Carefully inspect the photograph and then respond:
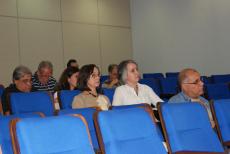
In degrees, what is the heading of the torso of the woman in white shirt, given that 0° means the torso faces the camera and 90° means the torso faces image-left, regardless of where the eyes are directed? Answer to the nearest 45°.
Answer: approximately 315°

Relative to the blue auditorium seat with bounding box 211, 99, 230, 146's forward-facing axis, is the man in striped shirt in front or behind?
behind

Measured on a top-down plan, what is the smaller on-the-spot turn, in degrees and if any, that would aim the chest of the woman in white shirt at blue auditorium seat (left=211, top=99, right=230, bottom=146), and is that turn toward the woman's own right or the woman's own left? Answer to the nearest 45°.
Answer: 0° — they already face it

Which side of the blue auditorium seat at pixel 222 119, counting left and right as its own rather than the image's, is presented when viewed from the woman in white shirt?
back

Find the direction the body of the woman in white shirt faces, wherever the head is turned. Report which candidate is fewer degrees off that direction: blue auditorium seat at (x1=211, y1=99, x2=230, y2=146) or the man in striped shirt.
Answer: the blue auditorium seat
